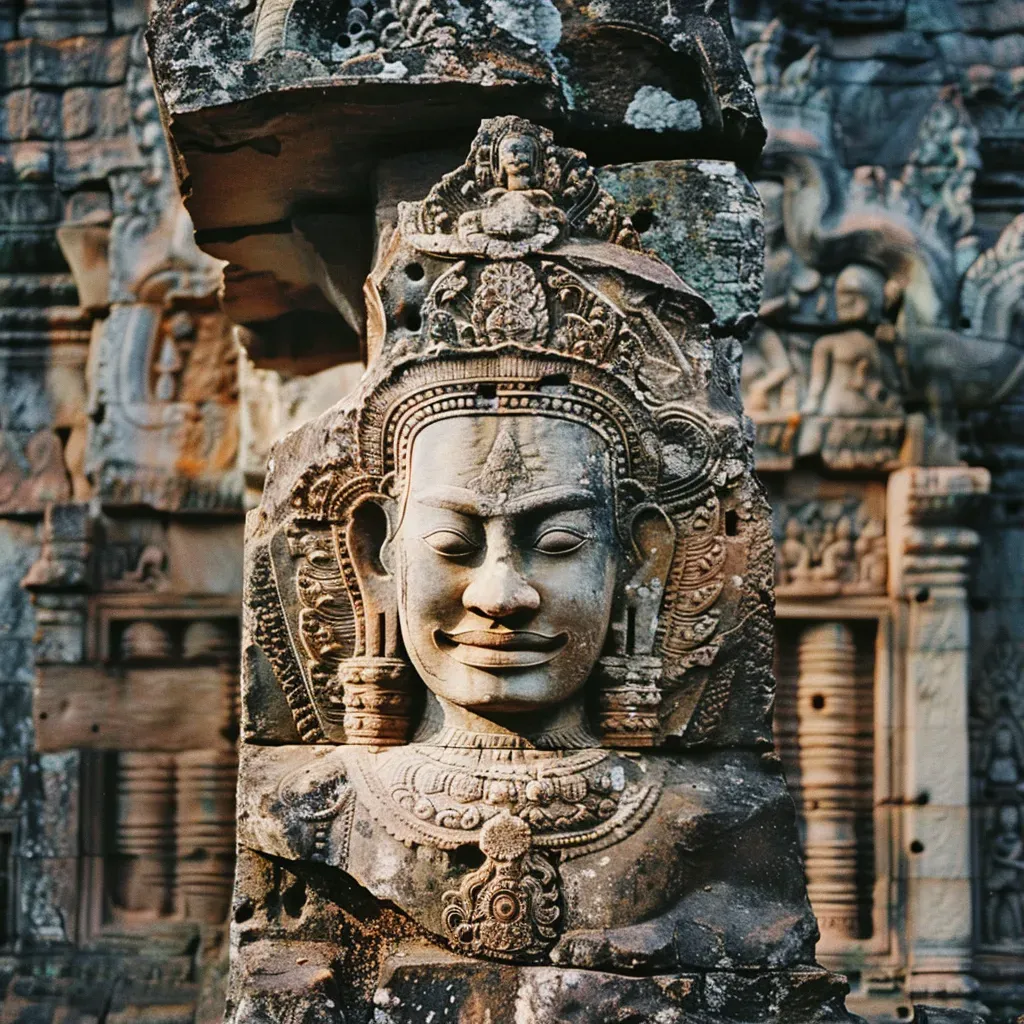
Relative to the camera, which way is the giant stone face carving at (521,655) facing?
toward the camera
